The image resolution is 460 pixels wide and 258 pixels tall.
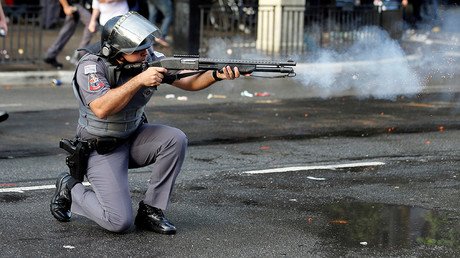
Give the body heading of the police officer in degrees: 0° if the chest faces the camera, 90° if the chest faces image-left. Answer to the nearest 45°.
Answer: approximately 270°

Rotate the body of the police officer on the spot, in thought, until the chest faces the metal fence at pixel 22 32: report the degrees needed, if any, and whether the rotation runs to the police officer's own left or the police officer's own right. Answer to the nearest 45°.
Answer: approximately 90° to the police officer's own left

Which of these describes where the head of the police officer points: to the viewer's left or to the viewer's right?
to the viewer's right

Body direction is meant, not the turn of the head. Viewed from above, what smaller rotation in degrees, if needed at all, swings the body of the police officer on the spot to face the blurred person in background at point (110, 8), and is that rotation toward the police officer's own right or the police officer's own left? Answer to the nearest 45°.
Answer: approximately 90° to the police officer's own left

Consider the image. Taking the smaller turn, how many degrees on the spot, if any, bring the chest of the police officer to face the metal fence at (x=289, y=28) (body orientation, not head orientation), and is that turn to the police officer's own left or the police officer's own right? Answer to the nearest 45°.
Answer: approximately 90° to the police officer's own left
